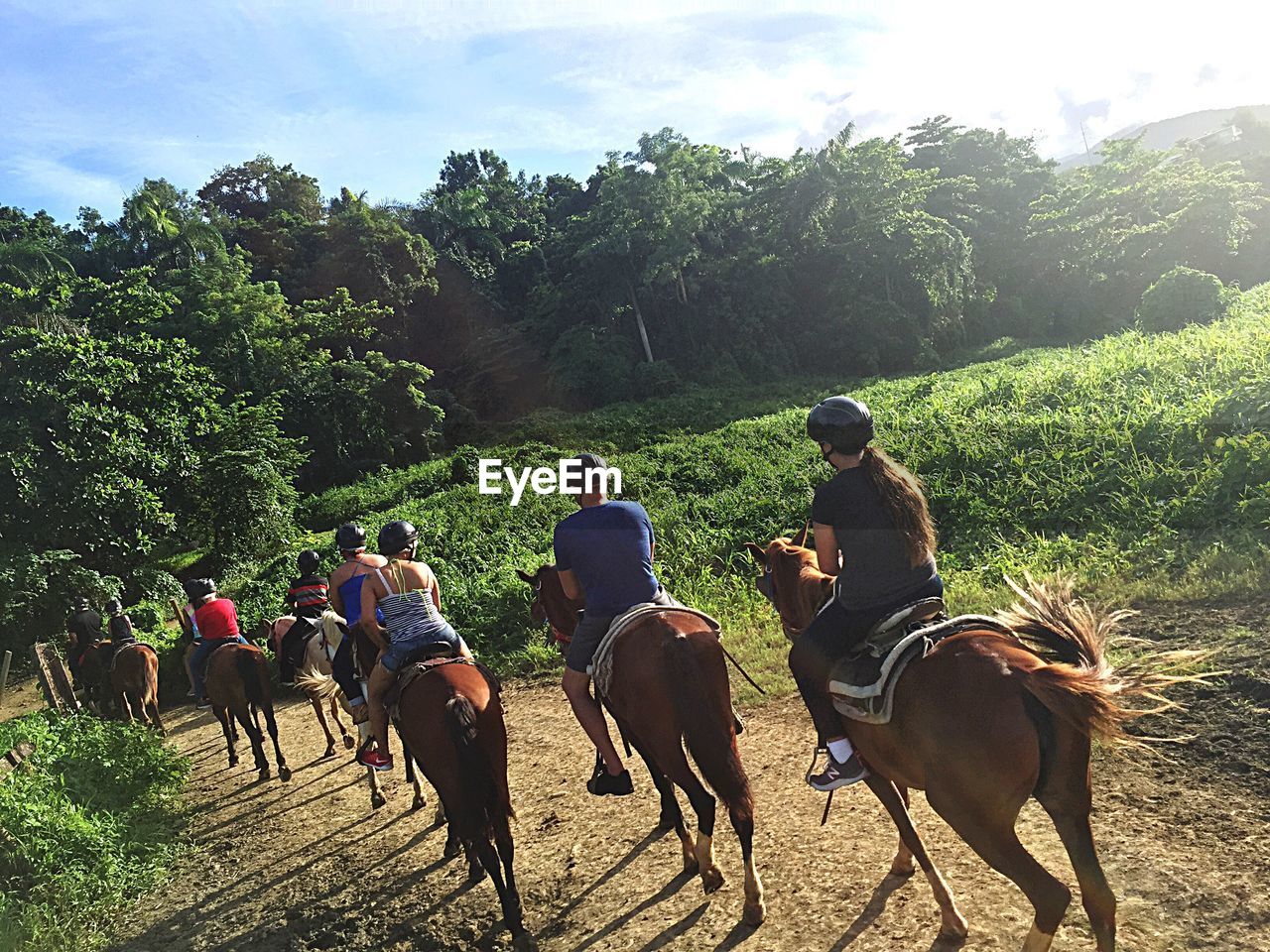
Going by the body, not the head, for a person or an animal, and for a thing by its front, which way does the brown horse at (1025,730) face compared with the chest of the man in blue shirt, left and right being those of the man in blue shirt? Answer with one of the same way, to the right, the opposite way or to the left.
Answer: the same way

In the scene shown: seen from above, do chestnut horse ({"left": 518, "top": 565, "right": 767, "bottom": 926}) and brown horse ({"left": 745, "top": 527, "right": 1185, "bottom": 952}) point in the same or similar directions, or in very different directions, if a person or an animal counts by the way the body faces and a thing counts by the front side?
same or similar directions

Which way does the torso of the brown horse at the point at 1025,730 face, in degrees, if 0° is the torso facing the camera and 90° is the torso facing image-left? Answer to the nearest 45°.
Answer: approximately 135°

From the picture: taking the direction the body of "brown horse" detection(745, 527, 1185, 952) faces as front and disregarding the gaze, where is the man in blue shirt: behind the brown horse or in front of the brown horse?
in front

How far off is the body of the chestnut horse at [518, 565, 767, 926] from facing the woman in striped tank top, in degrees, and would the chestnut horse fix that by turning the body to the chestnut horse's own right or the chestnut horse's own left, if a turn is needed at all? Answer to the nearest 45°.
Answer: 0° — it already faces them

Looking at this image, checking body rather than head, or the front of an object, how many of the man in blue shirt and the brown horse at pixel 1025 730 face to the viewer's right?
0

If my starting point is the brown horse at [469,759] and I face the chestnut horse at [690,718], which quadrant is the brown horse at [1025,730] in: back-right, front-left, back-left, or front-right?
front-right

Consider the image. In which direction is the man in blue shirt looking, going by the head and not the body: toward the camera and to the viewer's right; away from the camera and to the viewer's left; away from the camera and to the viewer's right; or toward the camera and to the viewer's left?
away from the camera and to the viewer's left

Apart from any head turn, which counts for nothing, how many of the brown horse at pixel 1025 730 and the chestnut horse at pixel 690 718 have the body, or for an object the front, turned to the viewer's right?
0

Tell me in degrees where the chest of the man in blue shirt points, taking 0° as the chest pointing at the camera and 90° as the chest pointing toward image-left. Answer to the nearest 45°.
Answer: approximately 135°

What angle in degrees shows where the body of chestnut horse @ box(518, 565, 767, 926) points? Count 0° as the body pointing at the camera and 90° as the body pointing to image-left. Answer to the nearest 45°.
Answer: approximately 135°
